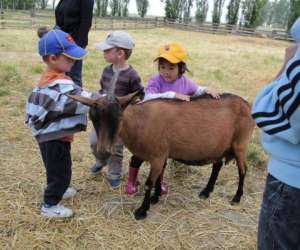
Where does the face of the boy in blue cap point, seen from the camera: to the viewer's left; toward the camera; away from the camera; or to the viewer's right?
to the viewer's right

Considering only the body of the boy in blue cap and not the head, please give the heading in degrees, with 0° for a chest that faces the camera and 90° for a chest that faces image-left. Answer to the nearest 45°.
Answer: approximately 270°

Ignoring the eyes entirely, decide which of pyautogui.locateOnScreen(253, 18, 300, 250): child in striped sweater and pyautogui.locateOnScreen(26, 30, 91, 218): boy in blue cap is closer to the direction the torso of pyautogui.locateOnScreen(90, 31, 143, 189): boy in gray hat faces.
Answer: the boy in blue cap

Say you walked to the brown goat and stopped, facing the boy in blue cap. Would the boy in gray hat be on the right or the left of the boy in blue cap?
right

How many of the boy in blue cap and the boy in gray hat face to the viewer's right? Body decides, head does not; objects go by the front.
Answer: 1

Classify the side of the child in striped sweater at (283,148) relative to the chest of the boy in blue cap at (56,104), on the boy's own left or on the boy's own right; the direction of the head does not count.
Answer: on the boy's own right

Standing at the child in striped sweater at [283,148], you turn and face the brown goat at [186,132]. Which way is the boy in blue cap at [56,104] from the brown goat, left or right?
left

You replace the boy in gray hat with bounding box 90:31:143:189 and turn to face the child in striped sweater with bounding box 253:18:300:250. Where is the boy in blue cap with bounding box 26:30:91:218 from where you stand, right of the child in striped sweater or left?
right
